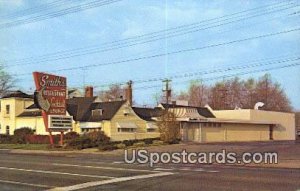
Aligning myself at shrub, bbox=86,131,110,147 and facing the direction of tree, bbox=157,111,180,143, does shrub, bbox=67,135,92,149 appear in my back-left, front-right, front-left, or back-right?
back-right

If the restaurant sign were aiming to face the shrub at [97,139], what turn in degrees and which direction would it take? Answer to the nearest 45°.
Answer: approximately 45° to its left

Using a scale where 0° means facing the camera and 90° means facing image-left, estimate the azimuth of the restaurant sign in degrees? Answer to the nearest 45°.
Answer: approximately 315°
